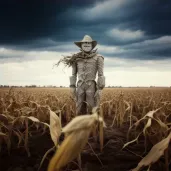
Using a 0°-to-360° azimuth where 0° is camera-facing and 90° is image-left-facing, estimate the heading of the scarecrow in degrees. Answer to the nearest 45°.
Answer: approximately 0°
